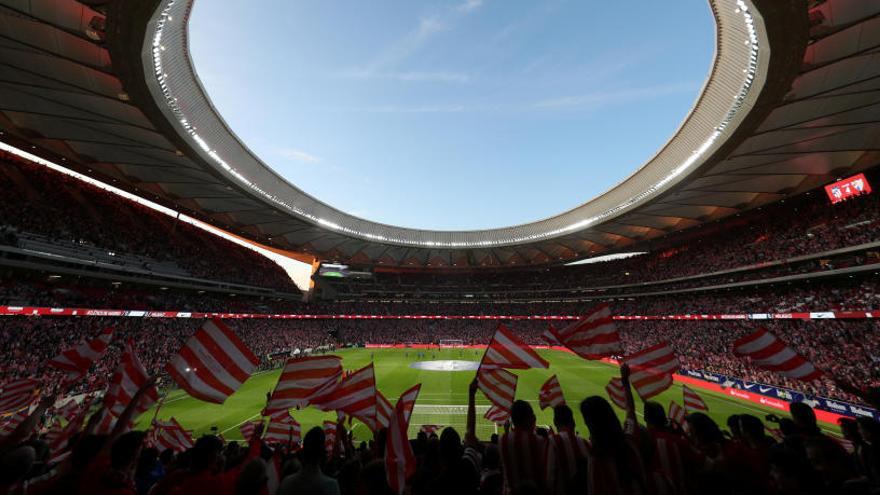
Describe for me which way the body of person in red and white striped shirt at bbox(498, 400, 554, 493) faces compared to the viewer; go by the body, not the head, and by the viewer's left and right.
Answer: facing away from the viewer

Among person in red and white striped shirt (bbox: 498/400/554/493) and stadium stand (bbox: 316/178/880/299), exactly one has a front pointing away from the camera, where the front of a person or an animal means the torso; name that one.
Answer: the person in red and white striped shirt

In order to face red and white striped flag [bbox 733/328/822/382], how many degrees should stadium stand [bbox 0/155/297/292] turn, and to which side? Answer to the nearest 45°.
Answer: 0° — it already faces it

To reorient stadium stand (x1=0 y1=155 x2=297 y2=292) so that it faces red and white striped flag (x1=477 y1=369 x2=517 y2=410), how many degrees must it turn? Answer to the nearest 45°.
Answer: approximately 45° to its right

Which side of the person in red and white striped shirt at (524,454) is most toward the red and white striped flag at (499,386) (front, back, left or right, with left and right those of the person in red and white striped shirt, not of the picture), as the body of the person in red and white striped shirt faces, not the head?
front

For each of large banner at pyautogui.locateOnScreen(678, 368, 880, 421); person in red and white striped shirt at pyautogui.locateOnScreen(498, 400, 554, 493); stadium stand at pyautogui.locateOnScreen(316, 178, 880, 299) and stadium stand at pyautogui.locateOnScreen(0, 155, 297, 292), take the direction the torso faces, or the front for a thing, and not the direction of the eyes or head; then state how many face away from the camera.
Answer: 1

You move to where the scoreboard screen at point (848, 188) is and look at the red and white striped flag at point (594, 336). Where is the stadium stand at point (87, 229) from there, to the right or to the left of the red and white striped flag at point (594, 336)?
right

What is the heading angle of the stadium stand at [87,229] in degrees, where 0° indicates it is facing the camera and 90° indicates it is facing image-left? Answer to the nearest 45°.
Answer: approximately 315°

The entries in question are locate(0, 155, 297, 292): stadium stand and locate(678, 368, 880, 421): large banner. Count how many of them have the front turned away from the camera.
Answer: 0

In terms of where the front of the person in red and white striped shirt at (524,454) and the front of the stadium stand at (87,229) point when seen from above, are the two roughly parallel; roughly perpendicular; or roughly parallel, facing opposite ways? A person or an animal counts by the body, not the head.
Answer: roughly perpendicular

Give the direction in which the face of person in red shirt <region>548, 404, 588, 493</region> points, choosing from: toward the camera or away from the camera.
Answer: away from the camera

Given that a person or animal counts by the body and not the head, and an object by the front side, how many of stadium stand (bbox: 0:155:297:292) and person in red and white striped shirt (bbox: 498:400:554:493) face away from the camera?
1

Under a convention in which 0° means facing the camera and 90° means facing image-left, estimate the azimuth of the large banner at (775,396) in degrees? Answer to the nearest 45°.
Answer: approximately 45°

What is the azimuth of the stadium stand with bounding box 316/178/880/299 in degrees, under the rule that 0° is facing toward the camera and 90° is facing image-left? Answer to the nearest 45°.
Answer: approximately 45°

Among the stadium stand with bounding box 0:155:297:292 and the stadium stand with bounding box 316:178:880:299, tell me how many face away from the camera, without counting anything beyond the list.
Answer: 0

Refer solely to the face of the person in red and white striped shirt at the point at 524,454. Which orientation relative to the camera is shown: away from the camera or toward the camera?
away from the camera
